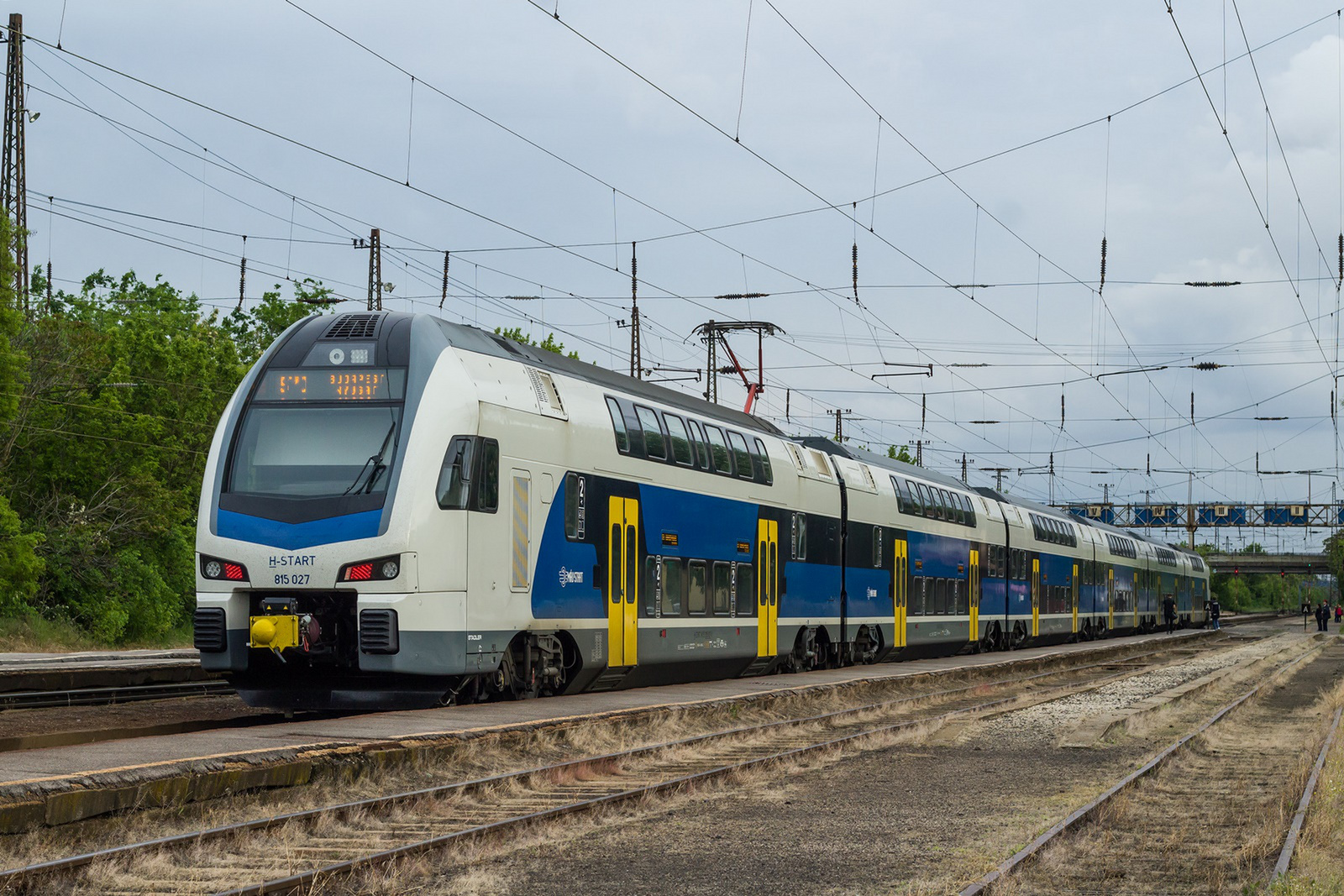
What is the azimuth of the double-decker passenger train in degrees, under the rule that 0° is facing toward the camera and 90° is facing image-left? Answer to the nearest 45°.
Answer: approximately 45°

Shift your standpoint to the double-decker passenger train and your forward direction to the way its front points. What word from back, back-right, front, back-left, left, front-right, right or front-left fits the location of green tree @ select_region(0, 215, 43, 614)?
right
